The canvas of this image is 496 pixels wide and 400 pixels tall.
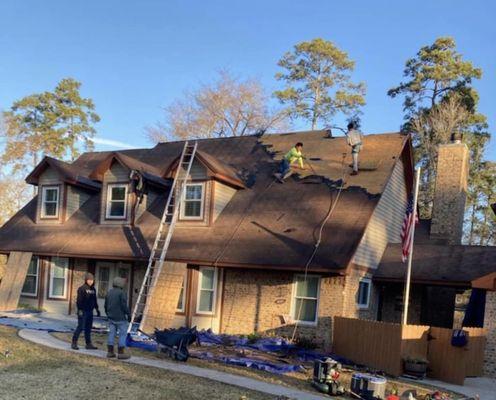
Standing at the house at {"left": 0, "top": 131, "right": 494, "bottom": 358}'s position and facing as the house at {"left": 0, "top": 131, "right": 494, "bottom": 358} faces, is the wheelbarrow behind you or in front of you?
in front

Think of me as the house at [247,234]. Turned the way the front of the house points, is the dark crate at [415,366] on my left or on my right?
on my left

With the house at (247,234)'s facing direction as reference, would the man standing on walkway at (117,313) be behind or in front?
in front

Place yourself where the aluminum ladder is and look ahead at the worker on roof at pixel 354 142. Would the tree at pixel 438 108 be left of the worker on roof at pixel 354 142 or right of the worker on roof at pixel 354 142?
left

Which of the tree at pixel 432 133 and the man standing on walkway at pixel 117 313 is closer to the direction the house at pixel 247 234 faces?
the man standing on walkway

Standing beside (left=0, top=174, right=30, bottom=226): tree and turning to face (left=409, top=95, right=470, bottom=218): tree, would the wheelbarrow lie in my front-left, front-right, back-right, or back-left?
front-right

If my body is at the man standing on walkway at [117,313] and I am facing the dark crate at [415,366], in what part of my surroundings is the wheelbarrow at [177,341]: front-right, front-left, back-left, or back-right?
front-left

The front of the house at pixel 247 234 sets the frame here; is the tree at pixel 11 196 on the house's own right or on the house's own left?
on the house's own right

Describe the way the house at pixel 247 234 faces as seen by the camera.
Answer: facing the viewer and to the left of the viewer

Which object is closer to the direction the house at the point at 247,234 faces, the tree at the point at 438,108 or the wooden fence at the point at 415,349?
the wooden fence

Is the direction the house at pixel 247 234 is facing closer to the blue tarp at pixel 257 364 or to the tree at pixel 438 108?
the blue tarp
